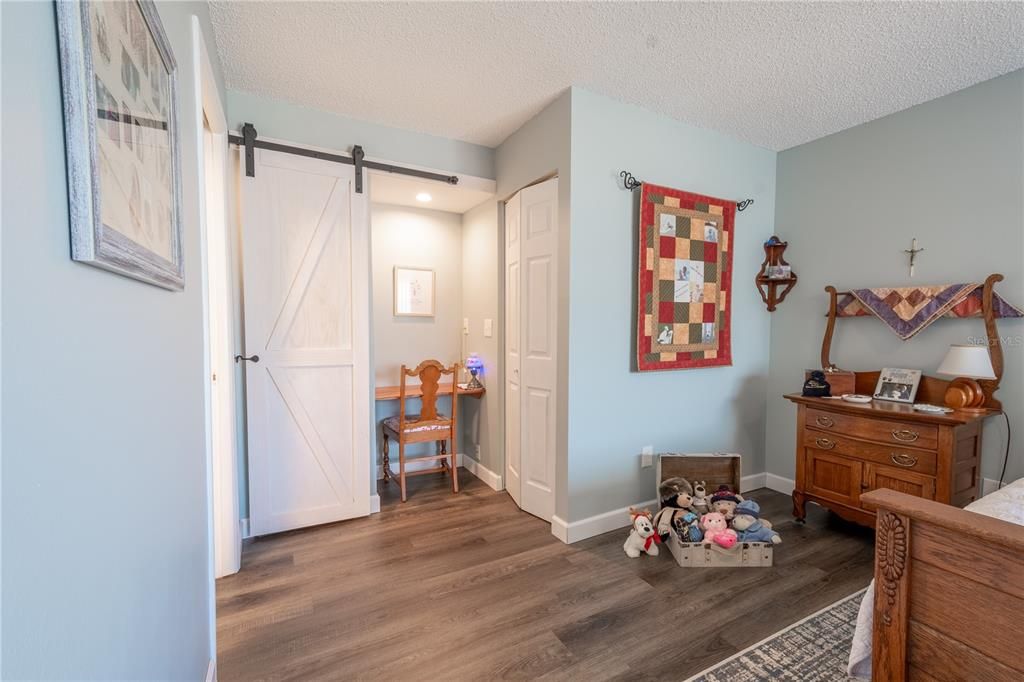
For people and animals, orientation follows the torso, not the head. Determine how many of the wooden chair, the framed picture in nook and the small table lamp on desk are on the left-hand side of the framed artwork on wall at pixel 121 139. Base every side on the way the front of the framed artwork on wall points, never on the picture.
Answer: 3

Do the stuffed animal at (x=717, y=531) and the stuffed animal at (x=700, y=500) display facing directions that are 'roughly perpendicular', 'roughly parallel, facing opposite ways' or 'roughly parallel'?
roughly parallel

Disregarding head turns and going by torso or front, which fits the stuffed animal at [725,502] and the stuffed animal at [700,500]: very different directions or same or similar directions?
same or similar directions

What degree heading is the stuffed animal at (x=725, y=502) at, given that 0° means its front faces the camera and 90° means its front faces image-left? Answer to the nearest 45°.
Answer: approximately 0°

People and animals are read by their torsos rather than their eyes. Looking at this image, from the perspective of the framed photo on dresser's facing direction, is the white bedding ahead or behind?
ahead

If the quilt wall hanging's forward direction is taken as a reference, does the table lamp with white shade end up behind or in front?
in front

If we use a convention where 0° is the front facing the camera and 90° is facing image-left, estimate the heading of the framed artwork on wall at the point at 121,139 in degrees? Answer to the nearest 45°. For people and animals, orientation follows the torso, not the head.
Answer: approximately 315°

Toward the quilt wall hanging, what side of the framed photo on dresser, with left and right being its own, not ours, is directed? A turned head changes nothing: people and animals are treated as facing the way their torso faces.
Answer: front

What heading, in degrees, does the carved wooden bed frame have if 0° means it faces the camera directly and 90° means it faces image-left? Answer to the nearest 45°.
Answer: approximately 45°

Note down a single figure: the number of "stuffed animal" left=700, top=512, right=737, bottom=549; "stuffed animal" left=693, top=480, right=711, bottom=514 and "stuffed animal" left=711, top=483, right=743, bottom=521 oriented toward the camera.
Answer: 3

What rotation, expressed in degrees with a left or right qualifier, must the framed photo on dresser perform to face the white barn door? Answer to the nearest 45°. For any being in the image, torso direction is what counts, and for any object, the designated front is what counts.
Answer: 0° — it already faces it

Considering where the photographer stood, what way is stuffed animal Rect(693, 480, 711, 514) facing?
facing the viewer

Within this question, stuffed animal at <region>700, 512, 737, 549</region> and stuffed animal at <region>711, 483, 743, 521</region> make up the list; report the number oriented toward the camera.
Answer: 2

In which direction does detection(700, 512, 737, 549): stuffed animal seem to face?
toward the camera

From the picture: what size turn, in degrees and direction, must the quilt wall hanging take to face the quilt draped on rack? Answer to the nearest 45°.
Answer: approximately 45° to its left

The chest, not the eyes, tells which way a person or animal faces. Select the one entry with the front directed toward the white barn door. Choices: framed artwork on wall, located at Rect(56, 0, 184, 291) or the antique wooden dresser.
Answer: the antique wooden dresser

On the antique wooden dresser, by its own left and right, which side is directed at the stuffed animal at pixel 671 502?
front

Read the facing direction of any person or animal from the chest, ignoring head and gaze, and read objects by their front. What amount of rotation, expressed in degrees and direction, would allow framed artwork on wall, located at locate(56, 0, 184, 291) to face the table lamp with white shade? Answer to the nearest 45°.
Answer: approximately 45° to its left

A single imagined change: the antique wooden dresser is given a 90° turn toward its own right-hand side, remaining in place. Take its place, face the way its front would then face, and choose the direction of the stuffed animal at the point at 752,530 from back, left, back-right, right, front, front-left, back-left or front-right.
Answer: left

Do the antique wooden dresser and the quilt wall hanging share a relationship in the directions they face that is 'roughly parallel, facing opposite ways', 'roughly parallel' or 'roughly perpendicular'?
roughly perpendicular
